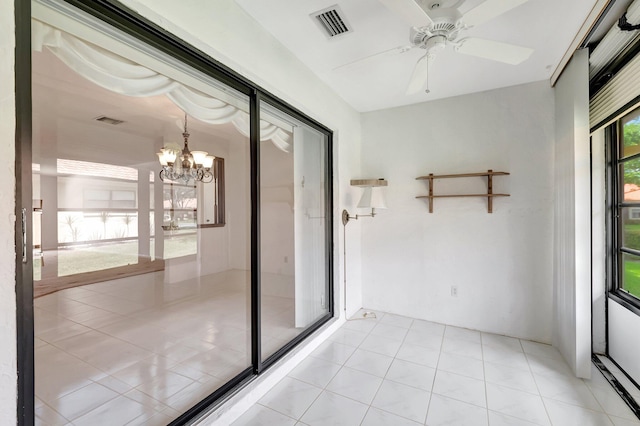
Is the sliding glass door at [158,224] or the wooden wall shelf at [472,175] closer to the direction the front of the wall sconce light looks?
the wooden wall shelf

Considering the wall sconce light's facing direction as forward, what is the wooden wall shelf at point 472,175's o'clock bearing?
The wooden wall shelf is roughly at 12 o'clock from the wall sconce light.

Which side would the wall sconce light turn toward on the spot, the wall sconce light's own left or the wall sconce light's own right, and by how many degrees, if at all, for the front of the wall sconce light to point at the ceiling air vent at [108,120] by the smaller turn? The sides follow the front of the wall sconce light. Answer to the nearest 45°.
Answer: approximately 135° to the wall sconce light's own right

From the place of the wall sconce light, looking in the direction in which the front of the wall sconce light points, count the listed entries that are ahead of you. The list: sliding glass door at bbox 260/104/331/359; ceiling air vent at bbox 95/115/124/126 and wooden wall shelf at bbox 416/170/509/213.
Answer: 1

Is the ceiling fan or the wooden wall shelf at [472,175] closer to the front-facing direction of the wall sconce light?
the wooden wall shelf

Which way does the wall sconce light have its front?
to the viewer's right

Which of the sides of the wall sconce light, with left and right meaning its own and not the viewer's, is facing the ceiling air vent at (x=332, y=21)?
right

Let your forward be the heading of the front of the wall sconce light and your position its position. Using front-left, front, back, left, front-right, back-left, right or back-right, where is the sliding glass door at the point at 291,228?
back-right

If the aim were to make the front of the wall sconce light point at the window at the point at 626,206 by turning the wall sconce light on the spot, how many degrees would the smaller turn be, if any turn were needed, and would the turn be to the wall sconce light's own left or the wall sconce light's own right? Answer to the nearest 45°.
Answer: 0° — it already faces it
